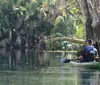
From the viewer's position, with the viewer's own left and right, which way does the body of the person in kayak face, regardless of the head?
facing away from the viewer and to the left of the viewer

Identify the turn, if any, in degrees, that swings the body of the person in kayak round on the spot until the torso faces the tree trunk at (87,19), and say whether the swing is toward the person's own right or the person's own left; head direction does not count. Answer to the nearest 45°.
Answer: approximately 45° to the person's own right
